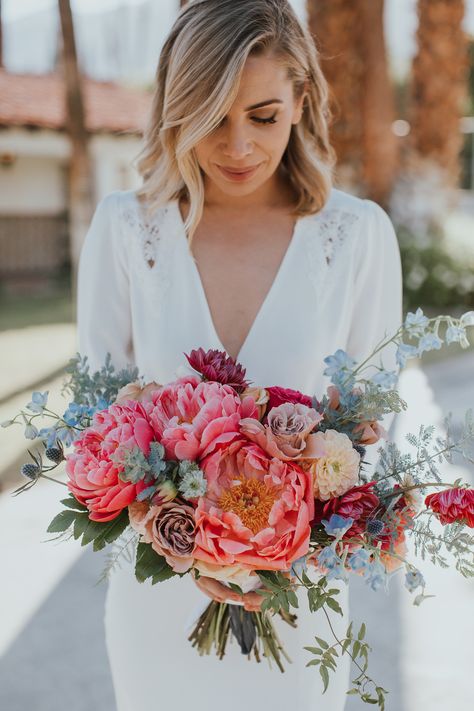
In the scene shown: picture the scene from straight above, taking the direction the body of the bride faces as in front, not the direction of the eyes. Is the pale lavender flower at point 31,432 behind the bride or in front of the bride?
in front

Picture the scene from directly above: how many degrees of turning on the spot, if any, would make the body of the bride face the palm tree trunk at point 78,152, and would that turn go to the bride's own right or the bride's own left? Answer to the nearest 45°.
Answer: approximately 180°

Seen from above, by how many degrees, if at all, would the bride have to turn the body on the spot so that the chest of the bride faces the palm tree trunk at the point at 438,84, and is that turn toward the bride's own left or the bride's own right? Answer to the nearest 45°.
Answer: approximately 180°

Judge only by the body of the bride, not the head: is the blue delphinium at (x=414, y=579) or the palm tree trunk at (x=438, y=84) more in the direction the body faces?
the blue delphinium

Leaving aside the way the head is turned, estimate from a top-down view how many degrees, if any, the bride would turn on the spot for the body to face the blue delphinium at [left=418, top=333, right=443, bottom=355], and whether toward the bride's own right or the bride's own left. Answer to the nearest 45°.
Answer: approximately 45° to the bride's own left

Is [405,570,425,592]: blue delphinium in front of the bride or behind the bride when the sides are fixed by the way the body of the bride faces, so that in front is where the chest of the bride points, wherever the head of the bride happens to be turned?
in front

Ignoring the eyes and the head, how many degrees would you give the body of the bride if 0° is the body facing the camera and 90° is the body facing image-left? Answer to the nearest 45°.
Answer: approximately 0°

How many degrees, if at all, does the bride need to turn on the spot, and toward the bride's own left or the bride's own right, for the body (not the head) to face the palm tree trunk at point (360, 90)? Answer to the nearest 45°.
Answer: approximately 180°

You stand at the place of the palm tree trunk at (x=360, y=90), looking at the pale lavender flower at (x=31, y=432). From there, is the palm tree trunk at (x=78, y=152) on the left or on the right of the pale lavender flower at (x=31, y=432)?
right
